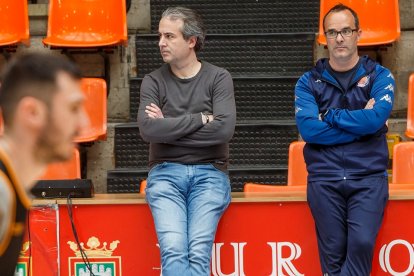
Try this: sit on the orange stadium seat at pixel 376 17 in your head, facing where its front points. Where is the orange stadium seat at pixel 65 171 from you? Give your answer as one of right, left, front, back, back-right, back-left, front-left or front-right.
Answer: front-right

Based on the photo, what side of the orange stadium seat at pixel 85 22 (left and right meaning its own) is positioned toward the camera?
front

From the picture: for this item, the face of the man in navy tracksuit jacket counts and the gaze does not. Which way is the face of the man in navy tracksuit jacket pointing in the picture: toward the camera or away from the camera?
toward the camera

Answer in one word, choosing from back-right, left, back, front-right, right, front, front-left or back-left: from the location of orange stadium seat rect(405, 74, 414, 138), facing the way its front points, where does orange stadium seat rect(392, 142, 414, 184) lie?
front

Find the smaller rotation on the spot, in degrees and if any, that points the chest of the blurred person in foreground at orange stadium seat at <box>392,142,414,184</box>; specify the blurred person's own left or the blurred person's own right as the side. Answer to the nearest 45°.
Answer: approximately 45° to the blurred person's own left

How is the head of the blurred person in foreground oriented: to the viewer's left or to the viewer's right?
to the viewer's right

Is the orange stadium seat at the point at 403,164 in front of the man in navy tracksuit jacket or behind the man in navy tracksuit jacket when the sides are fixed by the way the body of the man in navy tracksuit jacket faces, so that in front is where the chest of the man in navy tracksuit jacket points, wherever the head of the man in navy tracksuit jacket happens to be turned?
behind

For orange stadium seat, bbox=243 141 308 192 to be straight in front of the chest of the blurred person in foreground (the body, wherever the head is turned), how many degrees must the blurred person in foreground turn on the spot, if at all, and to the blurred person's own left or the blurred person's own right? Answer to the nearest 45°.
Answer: approximately 45° to the blurred person's own left

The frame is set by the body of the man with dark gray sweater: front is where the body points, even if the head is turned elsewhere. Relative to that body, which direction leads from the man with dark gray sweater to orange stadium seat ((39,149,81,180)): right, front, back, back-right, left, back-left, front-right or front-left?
back-right

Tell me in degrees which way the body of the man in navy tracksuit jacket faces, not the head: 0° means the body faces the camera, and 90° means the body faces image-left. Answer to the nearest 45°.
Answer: approximately 0°

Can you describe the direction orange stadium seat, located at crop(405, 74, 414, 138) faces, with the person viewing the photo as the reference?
facing the viewer

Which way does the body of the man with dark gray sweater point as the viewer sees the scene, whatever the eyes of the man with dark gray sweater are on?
toward the camera

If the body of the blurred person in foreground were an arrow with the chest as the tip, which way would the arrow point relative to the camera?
to the viewer's right
